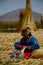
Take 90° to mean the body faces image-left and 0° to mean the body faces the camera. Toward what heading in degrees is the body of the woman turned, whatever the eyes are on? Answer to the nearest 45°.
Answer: approximately 45°
